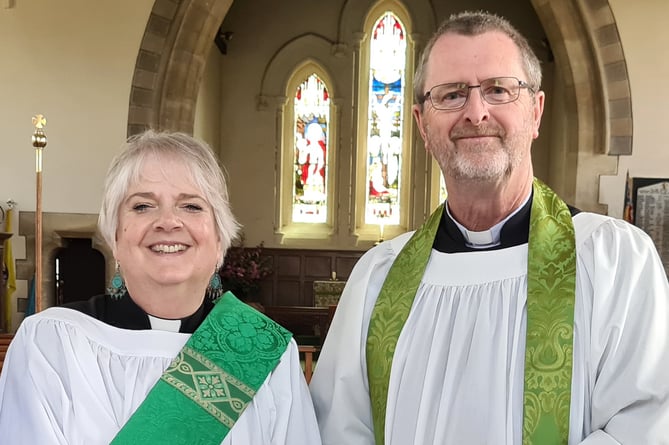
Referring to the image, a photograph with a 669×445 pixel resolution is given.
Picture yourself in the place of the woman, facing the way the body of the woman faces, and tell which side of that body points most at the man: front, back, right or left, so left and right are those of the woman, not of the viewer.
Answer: left

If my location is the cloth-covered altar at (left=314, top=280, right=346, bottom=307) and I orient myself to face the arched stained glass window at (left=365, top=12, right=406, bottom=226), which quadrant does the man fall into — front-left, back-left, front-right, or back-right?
back-right

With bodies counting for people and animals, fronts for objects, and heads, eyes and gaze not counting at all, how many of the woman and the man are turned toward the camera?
2

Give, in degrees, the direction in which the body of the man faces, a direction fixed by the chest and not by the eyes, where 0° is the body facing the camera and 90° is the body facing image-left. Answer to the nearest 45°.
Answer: approximately 0°

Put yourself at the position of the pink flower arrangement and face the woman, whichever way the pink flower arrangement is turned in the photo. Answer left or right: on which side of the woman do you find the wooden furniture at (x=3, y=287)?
right

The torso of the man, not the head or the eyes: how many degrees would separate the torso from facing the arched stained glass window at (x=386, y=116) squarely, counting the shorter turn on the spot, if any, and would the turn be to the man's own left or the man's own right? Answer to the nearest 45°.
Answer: approximately 180°

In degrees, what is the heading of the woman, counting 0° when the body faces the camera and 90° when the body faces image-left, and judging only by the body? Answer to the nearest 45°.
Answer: approximately 0°

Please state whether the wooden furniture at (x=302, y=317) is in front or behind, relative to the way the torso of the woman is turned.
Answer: behind

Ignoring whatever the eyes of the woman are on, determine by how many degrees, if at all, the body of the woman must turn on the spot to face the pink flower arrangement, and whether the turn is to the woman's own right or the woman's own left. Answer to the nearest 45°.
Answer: approximately 180°
